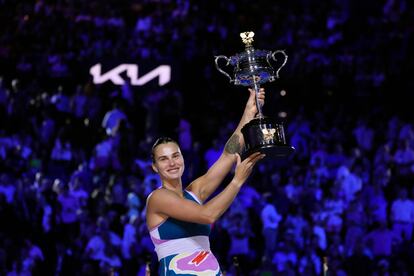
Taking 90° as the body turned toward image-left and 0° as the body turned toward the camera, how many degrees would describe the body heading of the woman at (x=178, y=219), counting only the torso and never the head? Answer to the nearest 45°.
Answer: approximately 315°

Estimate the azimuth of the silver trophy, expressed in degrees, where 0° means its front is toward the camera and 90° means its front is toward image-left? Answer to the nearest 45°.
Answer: approximately 0°
